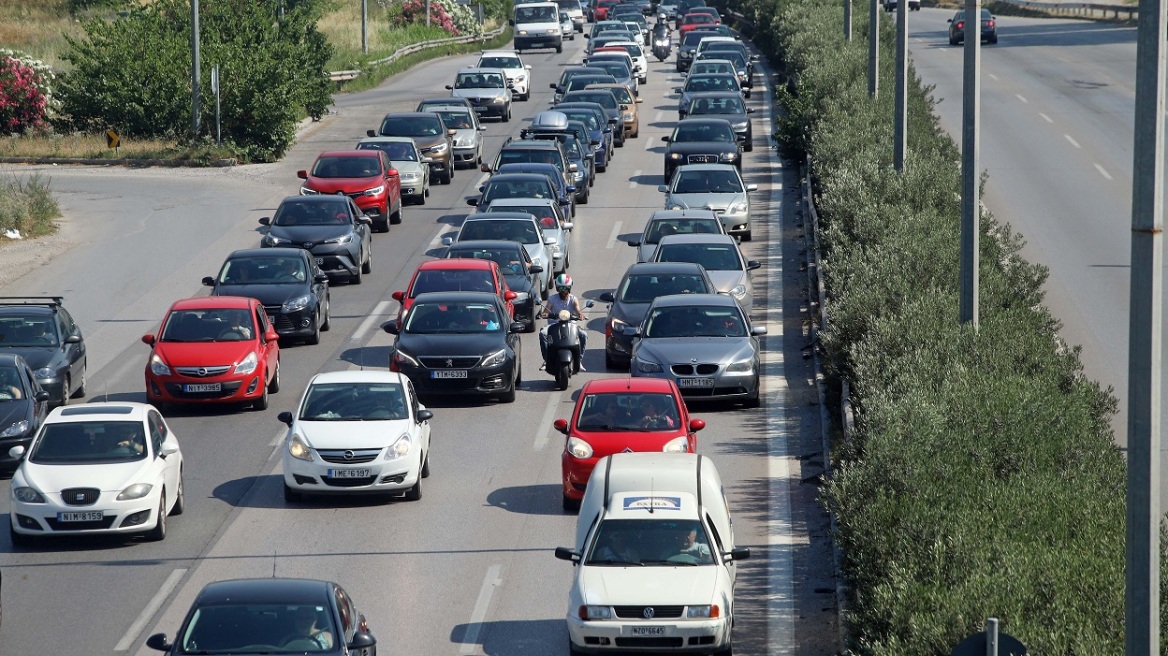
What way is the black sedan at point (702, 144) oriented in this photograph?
toward the camera

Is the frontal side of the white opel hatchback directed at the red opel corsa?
no

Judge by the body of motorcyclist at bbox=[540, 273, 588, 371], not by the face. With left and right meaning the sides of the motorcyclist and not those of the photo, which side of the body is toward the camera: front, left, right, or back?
front

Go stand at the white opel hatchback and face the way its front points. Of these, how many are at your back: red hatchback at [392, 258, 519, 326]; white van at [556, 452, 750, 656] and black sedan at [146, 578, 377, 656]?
1

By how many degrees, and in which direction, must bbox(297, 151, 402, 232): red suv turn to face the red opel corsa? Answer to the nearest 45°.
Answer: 0° — it already faces it

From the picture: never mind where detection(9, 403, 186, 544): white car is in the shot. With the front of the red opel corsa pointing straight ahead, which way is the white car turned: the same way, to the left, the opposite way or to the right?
the same way

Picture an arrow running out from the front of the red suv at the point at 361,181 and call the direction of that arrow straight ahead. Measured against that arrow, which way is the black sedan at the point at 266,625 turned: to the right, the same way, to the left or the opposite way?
the same way

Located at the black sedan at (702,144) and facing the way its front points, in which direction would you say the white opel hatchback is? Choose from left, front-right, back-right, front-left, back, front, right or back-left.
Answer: front

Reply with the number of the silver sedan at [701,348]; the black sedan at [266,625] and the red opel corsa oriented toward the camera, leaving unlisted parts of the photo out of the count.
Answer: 3

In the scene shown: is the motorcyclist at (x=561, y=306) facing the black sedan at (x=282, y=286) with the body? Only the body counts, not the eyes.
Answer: no

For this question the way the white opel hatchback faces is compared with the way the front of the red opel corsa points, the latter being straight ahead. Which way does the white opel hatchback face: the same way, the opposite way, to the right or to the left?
the same way

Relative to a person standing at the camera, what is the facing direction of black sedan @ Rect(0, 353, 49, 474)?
facing the viewer and to the left of the viewer

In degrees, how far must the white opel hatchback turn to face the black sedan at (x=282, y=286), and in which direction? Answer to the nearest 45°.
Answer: approximately 180°

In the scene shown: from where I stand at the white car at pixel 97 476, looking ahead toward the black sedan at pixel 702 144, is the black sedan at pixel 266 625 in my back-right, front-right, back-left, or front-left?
back-right

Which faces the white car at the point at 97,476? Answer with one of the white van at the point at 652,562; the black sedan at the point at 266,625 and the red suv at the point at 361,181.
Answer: the red suv

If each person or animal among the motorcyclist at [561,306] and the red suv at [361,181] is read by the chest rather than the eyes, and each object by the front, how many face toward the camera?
2

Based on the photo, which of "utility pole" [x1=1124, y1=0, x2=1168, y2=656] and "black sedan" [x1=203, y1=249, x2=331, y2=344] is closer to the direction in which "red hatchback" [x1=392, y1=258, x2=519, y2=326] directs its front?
the utility pole

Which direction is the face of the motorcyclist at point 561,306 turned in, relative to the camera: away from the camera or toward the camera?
toward the camera

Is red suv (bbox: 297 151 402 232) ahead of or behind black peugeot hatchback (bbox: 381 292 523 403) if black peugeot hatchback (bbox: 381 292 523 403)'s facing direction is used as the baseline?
behind

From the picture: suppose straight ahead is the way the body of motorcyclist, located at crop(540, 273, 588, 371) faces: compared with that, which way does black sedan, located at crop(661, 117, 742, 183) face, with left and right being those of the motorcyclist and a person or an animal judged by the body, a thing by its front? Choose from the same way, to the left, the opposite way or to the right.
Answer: the same way

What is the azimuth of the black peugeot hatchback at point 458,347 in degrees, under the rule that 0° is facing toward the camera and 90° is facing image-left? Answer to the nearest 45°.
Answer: approximately 0°
